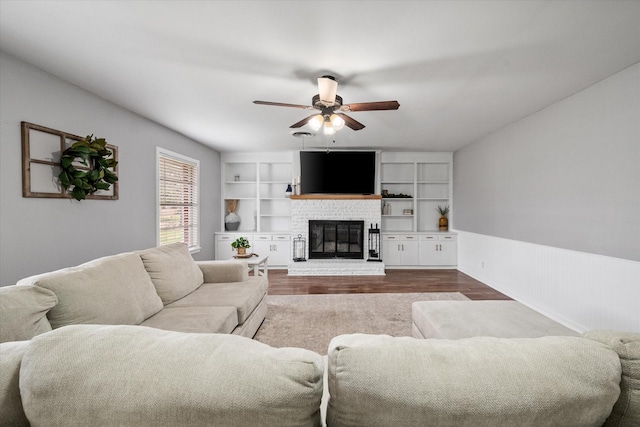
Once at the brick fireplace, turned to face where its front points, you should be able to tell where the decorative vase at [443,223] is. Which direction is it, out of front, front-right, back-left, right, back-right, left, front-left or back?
left

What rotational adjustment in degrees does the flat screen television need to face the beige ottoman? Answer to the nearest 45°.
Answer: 0° — it already faces it

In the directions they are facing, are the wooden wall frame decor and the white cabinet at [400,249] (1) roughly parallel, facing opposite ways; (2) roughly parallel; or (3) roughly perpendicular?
roughly perpendicular

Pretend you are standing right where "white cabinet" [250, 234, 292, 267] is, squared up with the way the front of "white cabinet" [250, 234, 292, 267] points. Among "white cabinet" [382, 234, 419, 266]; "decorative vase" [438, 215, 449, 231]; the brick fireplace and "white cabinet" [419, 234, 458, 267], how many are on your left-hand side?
4

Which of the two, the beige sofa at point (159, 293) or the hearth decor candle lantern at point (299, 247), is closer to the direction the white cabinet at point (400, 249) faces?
the beige sofa

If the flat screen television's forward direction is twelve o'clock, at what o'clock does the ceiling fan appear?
The ceiling fan is roughly at 12 o'clock from the flat screen television.

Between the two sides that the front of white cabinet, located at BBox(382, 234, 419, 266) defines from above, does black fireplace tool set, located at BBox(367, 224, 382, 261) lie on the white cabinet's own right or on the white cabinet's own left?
on the white cabinet's own right

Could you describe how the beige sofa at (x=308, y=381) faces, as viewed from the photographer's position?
facing away from the viewer

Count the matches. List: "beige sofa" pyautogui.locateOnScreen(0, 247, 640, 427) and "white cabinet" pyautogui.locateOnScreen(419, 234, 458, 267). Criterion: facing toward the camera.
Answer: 1

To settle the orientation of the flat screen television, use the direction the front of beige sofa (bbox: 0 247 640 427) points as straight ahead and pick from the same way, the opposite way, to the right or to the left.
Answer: the opposite way

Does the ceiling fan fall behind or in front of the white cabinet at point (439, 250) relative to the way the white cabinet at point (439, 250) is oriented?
in front
